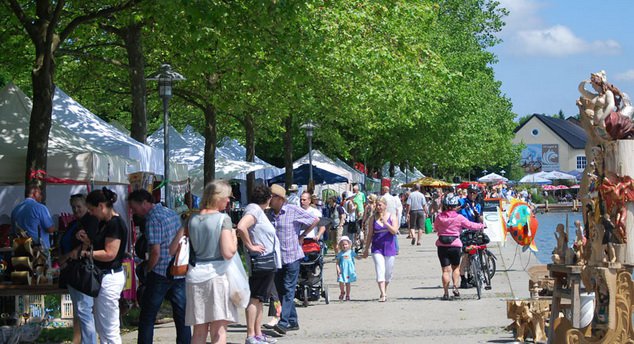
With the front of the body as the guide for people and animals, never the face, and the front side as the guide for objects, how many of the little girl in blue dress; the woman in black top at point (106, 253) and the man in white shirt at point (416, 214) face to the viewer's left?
1

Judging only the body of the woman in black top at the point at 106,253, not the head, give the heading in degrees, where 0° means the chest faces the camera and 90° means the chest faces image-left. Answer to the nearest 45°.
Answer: approximately 90°

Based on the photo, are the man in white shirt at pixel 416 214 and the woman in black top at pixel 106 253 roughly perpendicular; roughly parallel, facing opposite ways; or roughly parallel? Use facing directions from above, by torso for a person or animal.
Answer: roughly perpendicular

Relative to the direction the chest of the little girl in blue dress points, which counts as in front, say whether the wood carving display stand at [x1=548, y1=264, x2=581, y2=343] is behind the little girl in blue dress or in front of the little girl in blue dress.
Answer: in front

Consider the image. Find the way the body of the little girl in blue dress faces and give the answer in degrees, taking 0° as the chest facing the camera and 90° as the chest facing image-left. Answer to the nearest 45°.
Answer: approximately 0°

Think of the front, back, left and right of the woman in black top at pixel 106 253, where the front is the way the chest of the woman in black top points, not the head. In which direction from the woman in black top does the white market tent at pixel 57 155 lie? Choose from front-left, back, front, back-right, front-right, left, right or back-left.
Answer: right

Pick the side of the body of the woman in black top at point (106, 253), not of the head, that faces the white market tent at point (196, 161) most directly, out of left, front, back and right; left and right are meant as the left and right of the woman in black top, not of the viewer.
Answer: right

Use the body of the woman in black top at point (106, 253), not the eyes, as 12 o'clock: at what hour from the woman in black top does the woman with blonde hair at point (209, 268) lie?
The woman with blonde hair is roughly at 7 o'clock from the woman in black top.
